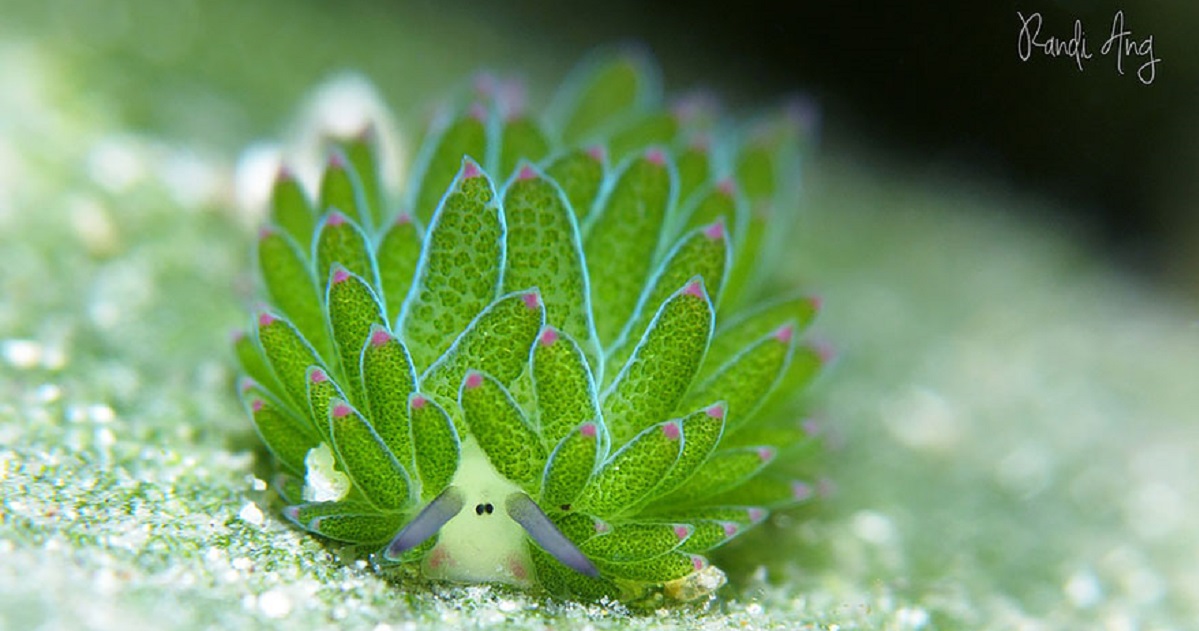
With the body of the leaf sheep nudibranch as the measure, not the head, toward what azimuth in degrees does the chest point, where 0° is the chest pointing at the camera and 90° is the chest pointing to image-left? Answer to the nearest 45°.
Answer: approximately 0°
